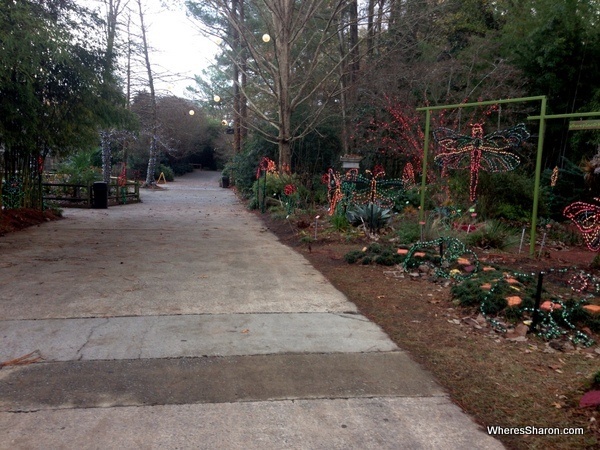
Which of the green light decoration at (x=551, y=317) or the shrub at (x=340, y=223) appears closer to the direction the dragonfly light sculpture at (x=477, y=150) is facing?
the green light decoration

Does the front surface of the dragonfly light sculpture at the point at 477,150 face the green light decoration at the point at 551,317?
yes

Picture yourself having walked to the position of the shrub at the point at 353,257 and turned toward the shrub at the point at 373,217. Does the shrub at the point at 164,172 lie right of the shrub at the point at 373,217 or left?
left

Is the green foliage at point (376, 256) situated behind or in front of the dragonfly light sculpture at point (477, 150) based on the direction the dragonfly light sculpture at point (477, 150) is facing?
in front

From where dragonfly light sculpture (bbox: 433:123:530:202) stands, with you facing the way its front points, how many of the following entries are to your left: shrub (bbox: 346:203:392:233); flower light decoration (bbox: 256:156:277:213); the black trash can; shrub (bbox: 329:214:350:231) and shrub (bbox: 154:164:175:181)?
0

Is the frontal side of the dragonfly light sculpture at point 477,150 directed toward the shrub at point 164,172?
no

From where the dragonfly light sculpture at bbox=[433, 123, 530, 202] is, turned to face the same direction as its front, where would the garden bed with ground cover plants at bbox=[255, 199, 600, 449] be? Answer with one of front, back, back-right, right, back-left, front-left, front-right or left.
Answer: front

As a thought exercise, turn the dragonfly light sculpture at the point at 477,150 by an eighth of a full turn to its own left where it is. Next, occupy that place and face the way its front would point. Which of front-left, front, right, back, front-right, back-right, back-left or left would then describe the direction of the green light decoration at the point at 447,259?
front-right

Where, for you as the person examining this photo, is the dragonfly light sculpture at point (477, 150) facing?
facing the viewer

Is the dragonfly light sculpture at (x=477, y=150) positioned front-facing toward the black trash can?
no

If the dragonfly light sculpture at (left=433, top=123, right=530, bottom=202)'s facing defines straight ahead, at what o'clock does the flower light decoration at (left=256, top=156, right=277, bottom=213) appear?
The flower light decoration is roughly at 4 o'clock from the dragonfly light sculpture.

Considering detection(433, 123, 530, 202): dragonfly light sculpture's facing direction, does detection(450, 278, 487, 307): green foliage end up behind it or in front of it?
in front

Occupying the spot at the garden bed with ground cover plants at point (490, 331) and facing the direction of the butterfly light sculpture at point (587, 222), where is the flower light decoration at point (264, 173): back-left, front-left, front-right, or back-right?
front-left

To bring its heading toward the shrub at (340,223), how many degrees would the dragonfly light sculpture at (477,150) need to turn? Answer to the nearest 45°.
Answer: approximately 45° to its right

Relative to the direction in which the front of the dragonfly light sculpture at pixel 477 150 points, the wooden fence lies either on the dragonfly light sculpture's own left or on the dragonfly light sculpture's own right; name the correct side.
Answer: on the dragonfly light sculpture's own right

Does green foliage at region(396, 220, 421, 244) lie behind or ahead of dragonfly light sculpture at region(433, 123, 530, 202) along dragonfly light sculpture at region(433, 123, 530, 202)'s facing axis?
ahead

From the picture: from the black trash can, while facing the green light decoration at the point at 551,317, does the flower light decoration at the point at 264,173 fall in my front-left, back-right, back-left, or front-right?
front-left

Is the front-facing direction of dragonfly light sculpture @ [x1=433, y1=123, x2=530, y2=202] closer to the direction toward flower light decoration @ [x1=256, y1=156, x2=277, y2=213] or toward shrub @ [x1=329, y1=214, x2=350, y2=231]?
the shrub

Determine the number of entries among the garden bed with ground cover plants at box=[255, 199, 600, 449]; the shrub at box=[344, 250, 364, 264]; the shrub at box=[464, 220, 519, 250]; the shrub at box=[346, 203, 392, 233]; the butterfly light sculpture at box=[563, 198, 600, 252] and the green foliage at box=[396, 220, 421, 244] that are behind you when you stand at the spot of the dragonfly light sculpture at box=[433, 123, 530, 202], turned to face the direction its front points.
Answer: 0
